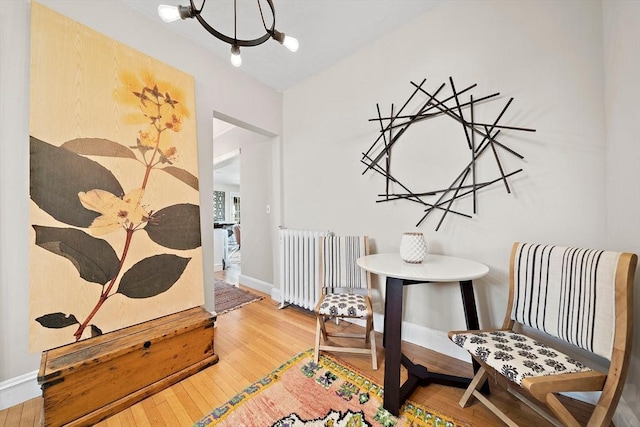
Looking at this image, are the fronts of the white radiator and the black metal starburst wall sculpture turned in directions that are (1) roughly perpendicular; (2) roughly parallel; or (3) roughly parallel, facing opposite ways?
roughly parallel

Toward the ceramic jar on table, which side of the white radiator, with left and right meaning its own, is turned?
left

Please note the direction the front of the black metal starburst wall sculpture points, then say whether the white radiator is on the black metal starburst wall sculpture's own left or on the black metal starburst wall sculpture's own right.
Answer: on the black metal starburst wall sculpture's own right

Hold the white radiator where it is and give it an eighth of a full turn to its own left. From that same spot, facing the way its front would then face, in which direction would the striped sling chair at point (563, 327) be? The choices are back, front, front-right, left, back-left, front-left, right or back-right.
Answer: front-left

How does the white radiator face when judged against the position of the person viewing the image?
facing the viewer and to the left of the viewer

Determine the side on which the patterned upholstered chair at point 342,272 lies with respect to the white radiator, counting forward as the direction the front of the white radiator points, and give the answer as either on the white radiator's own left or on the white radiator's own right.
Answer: on the white radiator's own left

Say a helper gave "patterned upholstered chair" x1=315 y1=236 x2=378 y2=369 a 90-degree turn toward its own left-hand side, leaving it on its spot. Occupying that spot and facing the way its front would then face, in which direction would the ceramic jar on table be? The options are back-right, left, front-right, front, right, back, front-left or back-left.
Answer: front-right

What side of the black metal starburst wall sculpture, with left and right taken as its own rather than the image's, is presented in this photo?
front

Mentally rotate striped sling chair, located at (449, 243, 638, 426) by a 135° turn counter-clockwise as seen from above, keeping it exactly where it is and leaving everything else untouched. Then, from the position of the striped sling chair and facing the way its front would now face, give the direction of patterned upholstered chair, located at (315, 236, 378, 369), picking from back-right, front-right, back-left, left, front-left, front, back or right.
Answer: back

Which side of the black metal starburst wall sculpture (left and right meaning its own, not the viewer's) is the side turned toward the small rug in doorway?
right

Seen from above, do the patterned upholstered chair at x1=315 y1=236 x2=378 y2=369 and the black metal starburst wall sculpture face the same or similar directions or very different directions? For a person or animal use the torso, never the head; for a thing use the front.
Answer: same or similar directions

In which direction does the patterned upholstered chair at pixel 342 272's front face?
toward the camera

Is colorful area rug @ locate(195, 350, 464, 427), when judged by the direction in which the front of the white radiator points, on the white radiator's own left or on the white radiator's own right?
on the white radiator's own left
